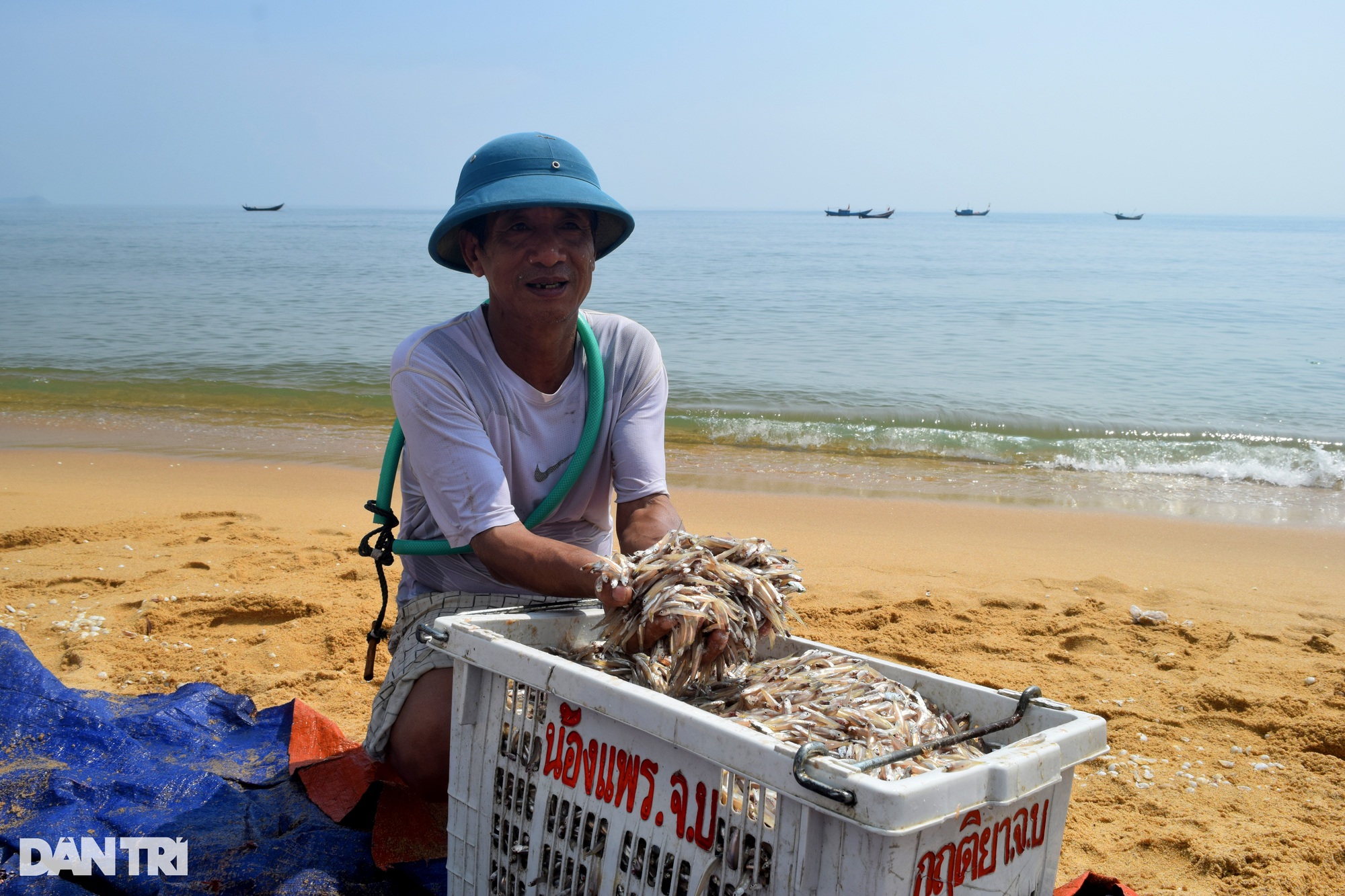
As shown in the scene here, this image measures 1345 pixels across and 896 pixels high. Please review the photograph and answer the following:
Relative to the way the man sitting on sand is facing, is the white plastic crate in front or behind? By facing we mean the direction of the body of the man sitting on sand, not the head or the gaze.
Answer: in front

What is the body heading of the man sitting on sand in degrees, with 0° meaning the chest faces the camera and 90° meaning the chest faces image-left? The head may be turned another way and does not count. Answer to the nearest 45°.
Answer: approximately 315°
